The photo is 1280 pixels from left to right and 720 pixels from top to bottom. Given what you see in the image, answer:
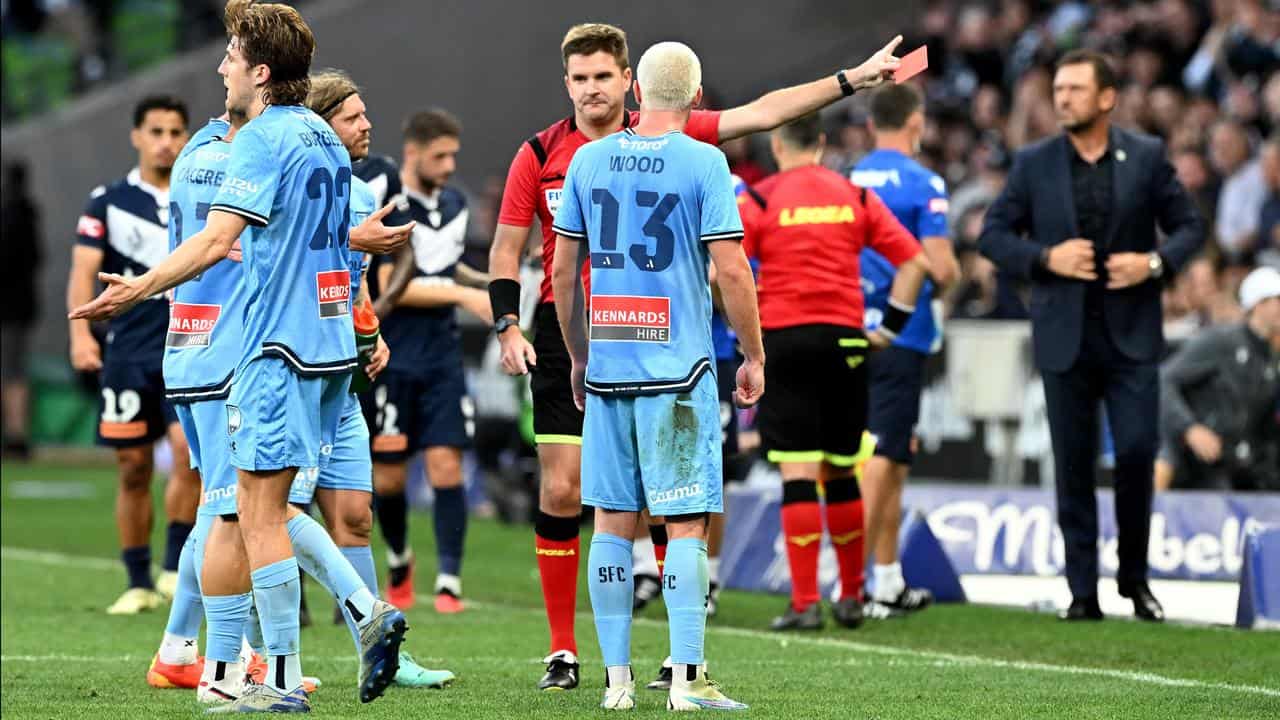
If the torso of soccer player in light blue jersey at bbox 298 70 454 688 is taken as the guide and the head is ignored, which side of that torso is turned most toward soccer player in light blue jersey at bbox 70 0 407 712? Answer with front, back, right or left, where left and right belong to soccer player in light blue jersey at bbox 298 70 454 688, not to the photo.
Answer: right

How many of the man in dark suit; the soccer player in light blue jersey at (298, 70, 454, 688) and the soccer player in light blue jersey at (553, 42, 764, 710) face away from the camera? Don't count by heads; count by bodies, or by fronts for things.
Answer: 1

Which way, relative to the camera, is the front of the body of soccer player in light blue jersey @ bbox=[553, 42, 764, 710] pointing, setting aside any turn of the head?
away from the camera

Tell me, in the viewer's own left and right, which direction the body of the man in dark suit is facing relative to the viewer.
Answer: facing the viewer

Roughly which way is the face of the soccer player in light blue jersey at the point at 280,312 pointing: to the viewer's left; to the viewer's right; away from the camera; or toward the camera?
to the viewer's left

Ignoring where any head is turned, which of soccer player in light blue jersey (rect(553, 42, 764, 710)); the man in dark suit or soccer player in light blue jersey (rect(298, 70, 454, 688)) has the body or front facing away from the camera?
soccer player in light blue jersey (rect(553, 42, 764, 710))

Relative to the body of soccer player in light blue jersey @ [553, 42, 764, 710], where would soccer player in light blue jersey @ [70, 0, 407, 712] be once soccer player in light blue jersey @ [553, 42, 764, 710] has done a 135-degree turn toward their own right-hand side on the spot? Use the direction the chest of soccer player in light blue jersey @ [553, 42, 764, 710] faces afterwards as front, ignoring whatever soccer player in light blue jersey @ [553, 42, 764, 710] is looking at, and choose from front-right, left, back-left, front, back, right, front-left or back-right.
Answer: back-right

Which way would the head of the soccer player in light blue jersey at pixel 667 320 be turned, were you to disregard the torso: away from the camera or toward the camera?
away from the camera
